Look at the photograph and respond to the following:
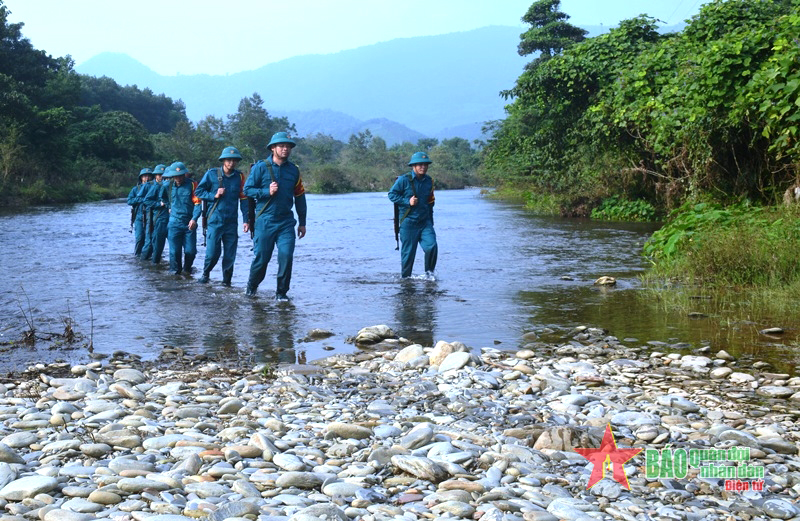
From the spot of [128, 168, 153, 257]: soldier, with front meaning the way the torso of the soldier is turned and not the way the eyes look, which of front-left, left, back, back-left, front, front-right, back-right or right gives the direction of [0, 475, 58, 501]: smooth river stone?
front-right

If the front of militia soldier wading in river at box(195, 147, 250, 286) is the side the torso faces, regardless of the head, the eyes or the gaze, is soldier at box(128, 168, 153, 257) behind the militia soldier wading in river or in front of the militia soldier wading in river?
behind

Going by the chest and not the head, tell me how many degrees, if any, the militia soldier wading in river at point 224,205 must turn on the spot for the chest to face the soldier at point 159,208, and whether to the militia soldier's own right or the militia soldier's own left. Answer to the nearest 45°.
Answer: approximately 180°

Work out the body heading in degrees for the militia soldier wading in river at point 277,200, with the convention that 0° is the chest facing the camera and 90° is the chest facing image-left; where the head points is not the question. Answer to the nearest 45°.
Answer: approximately 315°

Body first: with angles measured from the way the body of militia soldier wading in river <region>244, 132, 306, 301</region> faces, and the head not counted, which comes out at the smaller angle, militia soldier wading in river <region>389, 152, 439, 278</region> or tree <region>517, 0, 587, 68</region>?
the militia soldier wading in river

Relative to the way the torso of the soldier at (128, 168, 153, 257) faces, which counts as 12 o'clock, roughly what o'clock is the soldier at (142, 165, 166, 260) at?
the soldier at (142, 165, 166, 260) is roughly at 1 o'clock from the soldier at (128, 168, 153, 257).

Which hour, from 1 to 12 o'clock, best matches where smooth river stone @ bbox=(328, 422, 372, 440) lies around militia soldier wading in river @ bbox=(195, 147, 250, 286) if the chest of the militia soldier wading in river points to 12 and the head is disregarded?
The smooth river stone is roughly at 12 o'clock from the militia soldier wading in river.

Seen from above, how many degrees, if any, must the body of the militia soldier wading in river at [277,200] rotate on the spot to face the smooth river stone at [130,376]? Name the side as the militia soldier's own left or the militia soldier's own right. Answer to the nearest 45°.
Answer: approximately 45° to the militia soldier's own right
